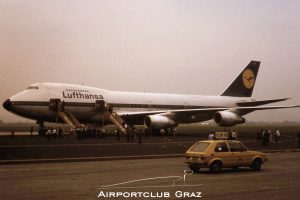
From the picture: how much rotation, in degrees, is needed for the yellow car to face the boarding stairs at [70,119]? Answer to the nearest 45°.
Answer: approximately 90° to its left
